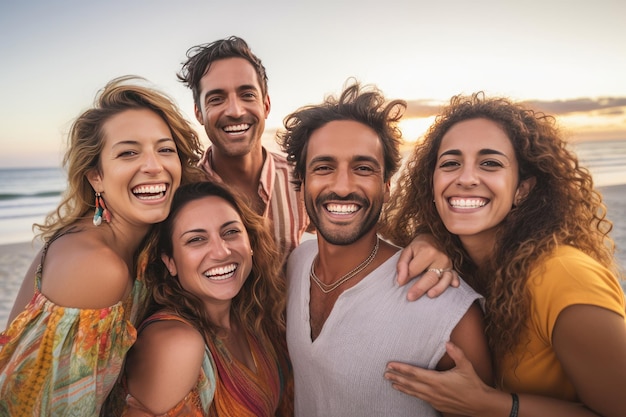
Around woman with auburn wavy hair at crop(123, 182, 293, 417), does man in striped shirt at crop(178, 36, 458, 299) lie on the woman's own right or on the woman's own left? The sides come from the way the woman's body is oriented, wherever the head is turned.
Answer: on the woman's own left

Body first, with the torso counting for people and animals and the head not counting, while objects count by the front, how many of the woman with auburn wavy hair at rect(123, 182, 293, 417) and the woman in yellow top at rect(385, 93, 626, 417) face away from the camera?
0

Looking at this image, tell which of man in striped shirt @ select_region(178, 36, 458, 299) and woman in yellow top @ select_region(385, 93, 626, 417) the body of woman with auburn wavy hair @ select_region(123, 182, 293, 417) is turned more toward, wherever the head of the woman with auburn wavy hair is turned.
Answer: the woman in yellow top

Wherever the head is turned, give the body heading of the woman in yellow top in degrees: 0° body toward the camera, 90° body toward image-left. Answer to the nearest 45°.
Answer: approximately 45°

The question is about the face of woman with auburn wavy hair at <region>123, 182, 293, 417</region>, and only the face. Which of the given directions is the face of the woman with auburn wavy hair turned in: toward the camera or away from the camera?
toward the camera

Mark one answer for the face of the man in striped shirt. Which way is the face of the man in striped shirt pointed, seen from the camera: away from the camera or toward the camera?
toward the camera

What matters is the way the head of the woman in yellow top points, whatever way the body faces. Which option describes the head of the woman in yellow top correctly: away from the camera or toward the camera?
toward the camera

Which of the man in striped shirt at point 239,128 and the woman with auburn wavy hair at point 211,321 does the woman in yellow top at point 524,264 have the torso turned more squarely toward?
the woman with auburn wavy hair
